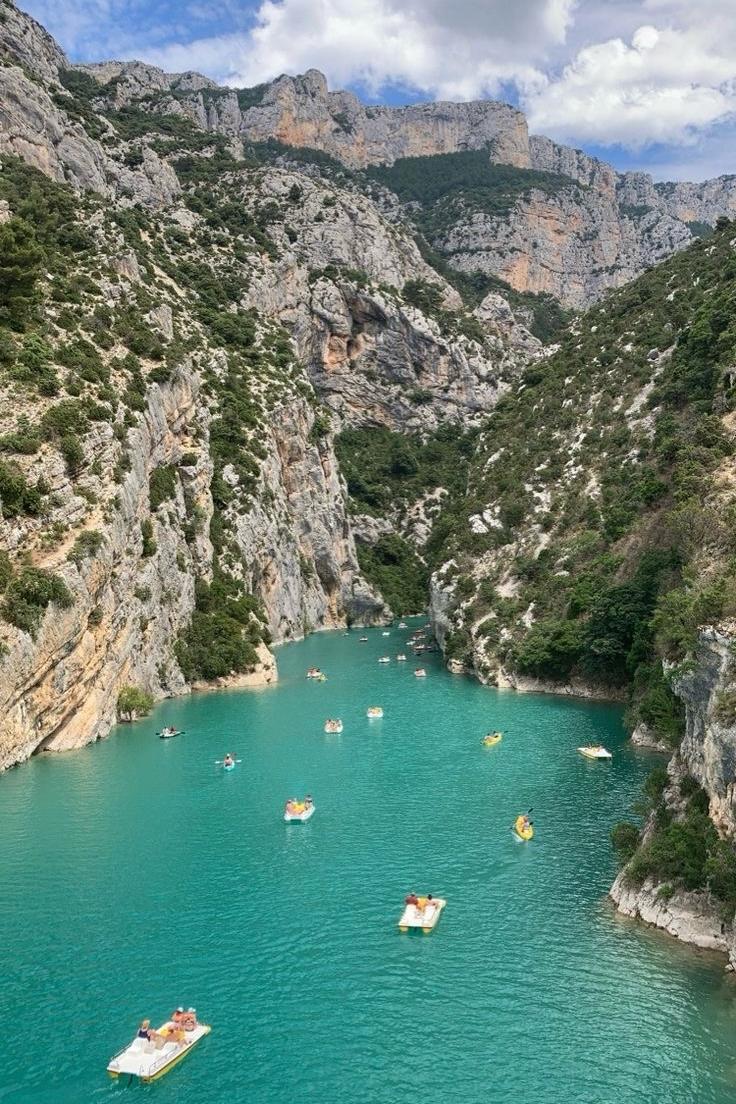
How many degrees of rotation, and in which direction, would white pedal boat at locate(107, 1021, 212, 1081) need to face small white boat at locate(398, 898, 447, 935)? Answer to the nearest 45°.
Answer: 0° — it already faces it

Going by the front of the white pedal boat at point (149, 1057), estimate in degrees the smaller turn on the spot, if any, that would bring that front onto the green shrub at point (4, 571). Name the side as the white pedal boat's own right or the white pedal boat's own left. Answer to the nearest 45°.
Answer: approximately 45° to the white pedal boat's own left

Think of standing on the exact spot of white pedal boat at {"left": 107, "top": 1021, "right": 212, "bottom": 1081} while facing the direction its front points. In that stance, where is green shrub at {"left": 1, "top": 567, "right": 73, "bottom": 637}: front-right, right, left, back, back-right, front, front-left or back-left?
front-left

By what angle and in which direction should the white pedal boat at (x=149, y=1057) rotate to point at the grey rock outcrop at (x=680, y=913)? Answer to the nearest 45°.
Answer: approximately 45° to its right

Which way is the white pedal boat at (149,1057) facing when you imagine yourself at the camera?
facing away from the viewer and to the right of the viewer

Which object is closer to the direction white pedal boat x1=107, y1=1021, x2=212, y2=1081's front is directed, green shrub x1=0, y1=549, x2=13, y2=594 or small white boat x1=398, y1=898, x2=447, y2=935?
the small white boat
